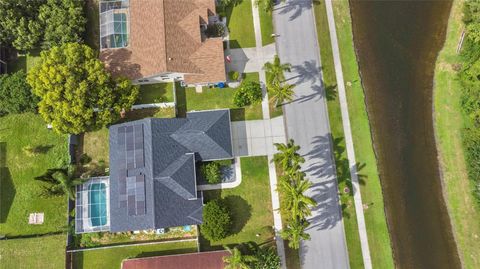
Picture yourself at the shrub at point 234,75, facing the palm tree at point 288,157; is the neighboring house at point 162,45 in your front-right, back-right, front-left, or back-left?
back-right

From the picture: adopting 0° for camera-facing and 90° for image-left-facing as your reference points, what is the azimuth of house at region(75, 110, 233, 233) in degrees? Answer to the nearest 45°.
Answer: approximately 270°

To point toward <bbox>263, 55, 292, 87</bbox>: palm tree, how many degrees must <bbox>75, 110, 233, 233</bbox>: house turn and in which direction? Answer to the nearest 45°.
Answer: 0° — it already faces it

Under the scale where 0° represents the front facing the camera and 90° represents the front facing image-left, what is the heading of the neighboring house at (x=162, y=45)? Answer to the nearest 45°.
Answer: approximately 270°

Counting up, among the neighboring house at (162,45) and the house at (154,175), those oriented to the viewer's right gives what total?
2

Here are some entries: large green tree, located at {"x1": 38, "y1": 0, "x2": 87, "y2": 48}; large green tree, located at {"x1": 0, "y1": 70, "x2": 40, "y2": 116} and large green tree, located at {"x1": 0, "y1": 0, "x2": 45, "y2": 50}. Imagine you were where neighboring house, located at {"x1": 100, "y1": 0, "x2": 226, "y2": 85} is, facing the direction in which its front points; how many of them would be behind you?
3

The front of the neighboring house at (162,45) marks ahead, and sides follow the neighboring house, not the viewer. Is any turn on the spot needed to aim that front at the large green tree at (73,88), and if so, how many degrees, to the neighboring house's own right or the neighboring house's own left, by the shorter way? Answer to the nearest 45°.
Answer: approximately 180°

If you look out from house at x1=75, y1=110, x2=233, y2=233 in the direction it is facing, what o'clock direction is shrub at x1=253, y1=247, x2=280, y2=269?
The shrub is roughly at 12 o'clock from the house.

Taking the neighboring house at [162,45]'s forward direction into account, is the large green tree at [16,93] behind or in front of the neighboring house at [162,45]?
behind
